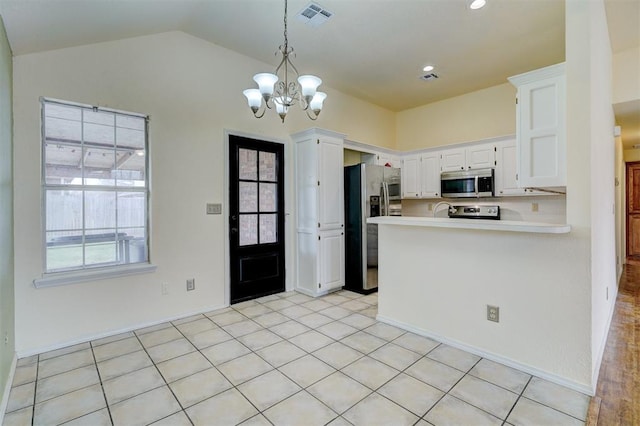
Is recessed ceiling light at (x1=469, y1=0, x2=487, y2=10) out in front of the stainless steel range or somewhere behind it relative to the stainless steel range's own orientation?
in front

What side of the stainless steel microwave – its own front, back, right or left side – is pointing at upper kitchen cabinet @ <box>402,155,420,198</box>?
right

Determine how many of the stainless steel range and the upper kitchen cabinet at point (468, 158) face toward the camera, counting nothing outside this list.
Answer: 2

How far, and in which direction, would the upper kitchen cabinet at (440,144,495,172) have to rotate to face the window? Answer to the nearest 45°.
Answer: approximately 45° to its right

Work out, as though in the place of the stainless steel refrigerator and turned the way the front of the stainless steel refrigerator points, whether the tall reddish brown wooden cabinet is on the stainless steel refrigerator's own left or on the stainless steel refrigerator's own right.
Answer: on the stainless steel refrigerator's own left

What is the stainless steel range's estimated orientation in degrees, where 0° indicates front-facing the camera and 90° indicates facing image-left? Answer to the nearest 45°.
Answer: approximately 0°

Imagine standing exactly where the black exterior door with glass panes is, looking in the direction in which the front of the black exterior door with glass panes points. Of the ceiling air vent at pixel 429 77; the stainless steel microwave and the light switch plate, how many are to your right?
1

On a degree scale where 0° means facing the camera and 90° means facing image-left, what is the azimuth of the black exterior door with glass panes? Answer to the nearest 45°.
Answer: approximately 315°

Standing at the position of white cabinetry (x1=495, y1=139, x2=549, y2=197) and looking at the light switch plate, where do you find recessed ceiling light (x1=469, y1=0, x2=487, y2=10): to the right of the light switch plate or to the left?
left

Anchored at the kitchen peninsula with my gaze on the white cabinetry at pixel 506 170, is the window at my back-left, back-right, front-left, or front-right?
back-left
